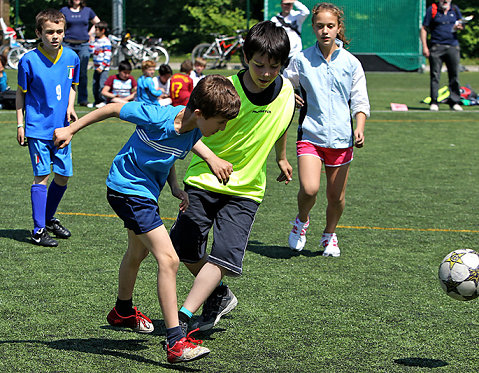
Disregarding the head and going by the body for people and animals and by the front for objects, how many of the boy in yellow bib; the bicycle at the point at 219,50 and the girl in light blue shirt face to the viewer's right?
1

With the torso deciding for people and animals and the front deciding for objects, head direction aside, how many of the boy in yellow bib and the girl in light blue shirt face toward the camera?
2

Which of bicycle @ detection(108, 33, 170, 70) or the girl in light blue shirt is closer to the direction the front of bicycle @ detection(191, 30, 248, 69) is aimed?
the girl in light blue shirt

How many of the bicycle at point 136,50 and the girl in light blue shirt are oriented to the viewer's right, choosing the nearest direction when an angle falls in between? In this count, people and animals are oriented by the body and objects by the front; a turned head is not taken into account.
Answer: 0

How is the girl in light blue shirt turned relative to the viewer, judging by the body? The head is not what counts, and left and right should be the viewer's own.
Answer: facing the viewer

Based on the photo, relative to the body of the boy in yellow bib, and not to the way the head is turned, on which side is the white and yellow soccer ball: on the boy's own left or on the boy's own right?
on the boy's own left

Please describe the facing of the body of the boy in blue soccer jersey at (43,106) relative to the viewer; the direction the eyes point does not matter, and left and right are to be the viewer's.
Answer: facing the viewer and to the right of the viewer

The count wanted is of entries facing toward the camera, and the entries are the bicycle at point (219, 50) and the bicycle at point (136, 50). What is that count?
0

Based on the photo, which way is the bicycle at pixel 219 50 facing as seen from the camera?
to the viewer's right

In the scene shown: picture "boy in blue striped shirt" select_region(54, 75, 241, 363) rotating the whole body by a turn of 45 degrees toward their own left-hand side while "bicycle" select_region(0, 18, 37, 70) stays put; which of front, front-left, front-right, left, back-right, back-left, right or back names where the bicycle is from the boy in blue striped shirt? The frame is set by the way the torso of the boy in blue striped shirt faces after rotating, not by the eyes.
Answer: left

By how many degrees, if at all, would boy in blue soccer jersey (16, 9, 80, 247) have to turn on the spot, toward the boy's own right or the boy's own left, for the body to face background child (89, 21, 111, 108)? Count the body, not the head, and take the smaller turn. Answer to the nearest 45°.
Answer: approximately 135° to the boy's own left

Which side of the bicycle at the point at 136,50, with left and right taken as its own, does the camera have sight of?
left
